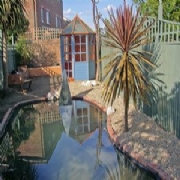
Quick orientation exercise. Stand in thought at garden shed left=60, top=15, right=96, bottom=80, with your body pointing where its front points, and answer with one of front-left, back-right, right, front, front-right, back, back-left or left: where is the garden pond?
front-left

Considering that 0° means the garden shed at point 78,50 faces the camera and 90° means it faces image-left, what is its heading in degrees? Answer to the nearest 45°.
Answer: approximately 45°

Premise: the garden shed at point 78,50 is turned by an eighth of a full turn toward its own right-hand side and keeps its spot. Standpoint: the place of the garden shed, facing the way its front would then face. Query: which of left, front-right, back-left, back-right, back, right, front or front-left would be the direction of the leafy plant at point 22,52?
front-right

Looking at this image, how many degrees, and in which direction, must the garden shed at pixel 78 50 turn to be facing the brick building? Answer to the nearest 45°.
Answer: approximately 135° to its right

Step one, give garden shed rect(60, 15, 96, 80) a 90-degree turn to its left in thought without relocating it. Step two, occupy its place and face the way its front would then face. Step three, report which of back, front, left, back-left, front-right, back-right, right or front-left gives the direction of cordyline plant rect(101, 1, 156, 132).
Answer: front-right
